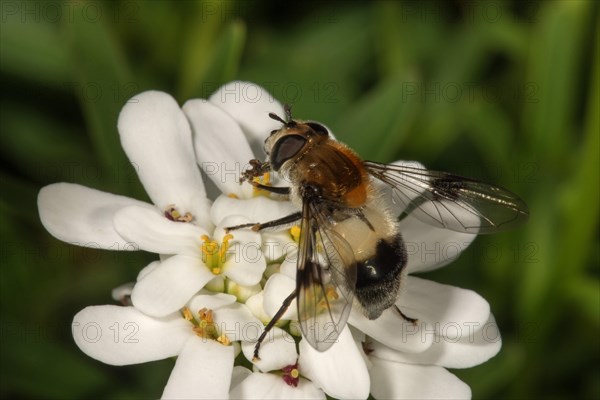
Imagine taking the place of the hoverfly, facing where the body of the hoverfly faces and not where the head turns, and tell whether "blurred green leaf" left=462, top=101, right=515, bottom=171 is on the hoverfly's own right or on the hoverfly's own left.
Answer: on the hoverfly's own right

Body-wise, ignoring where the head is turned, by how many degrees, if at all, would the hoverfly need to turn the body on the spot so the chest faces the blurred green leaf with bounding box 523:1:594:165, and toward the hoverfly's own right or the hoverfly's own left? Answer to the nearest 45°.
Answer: approximately 90° to the hoverfly's own right

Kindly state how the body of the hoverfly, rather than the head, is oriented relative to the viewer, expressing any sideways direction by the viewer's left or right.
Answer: facing away from the viewer and to the left of the viewer
